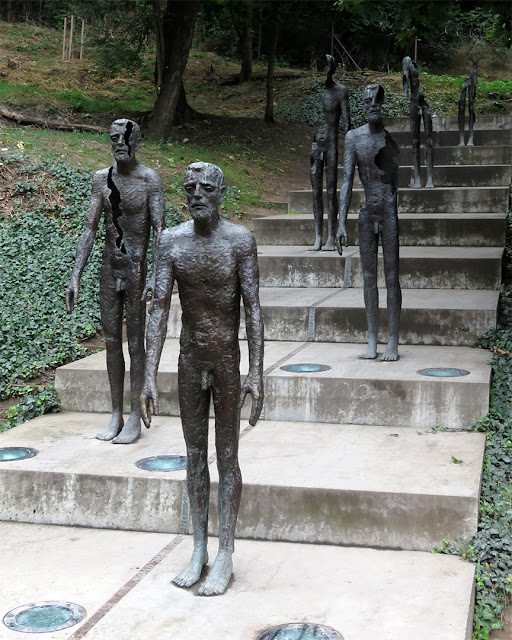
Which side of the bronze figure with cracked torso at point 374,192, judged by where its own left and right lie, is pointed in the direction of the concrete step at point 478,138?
back

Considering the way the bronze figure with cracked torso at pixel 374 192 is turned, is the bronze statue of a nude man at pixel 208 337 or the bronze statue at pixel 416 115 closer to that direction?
the bronze statue of a nude man

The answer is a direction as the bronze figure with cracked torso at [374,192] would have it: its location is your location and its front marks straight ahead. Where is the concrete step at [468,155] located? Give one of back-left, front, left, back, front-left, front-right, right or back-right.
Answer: back

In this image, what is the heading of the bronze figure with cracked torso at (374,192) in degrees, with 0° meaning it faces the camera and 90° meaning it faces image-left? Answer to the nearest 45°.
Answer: approximately 0°

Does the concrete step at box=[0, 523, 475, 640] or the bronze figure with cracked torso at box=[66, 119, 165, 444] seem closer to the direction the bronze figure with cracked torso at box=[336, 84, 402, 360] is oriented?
the concrete step

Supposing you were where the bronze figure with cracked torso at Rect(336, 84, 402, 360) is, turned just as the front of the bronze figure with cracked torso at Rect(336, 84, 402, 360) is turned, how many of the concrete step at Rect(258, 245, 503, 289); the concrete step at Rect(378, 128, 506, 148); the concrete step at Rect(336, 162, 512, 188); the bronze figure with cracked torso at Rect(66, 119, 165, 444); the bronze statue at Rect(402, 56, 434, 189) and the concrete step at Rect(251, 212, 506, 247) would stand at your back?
5

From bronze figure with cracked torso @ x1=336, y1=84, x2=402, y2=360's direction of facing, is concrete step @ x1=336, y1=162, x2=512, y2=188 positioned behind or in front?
behind

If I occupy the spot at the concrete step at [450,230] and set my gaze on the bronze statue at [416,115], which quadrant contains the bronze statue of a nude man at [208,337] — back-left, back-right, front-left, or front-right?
back-left

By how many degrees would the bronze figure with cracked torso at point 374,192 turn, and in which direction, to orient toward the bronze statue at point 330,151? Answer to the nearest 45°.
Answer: approximately 180°

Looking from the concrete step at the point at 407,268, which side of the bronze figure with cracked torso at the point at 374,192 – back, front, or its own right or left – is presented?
back

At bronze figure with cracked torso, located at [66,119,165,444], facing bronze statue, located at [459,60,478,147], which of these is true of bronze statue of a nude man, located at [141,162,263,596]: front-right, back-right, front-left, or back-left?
back-right

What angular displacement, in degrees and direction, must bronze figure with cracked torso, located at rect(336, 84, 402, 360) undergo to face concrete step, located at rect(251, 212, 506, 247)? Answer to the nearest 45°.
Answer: approximately 180°

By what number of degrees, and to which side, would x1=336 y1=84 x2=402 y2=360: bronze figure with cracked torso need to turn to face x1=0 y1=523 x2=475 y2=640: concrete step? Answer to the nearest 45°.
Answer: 0° — it already faces it
